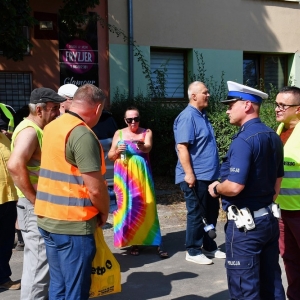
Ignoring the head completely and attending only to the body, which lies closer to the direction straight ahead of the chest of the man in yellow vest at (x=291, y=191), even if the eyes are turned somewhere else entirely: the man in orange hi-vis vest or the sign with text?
the man in orange hi-vis vest

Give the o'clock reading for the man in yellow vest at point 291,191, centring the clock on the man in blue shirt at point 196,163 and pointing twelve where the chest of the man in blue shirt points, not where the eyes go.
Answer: The man in yellow vest is roughly at 2 o'clock from the man in blue shirt.

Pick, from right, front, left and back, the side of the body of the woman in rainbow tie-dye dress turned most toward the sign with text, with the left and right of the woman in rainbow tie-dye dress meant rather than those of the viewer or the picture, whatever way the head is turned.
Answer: back

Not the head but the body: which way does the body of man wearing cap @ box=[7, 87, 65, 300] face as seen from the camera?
to the viewer's right

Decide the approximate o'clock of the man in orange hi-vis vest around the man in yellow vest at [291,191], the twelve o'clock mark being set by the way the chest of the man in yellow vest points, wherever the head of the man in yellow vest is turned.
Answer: The man in orange hi-vis vest is roughly at 12 o'clock from the man in yellow vest.

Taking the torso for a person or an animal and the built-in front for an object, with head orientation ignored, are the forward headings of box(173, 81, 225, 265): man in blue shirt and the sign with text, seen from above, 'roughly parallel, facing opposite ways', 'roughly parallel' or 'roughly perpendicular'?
roughly perpendicular

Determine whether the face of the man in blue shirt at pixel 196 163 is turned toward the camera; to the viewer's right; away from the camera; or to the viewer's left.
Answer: to the viewer's right

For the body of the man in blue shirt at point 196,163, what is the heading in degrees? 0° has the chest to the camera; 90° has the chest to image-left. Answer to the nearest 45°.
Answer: approximately 270°

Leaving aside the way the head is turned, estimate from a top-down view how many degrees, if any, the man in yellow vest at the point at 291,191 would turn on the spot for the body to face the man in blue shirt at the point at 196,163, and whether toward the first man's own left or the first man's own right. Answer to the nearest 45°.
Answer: approximately 90° to the first man's own right

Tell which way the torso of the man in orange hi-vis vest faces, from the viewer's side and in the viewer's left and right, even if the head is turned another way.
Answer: facing away from the viewer and to the right of the viewer
